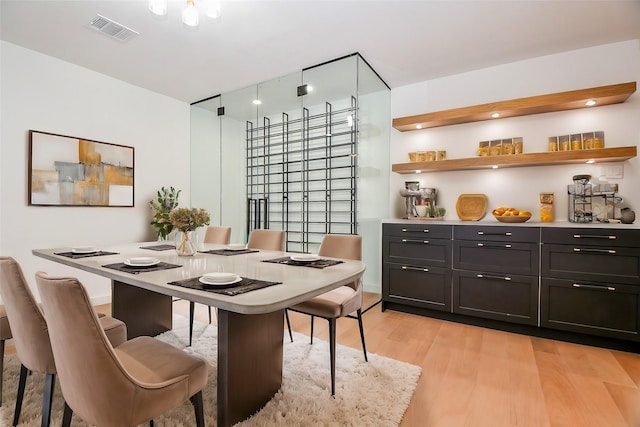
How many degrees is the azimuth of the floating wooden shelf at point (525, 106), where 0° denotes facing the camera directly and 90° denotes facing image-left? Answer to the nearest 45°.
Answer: approximately 0°

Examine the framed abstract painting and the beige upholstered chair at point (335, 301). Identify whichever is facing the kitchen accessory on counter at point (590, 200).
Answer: the framed abstract painting

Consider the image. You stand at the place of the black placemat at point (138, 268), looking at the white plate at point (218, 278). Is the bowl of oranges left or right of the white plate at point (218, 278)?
left

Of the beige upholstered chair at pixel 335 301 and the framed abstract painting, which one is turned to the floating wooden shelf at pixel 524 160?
the framed abstract painting

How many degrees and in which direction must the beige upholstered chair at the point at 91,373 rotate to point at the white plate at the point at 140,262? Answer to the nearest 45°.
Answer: approximately 45° to its left

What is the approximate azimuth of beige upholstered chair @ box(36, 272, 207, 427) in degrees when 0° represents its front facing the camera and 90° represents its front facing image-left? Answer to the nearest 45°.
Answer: approximately 225°

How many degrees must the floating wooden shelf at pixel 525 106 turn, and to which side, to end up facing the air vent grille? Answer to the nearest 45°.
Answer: approximately 45° to its right
